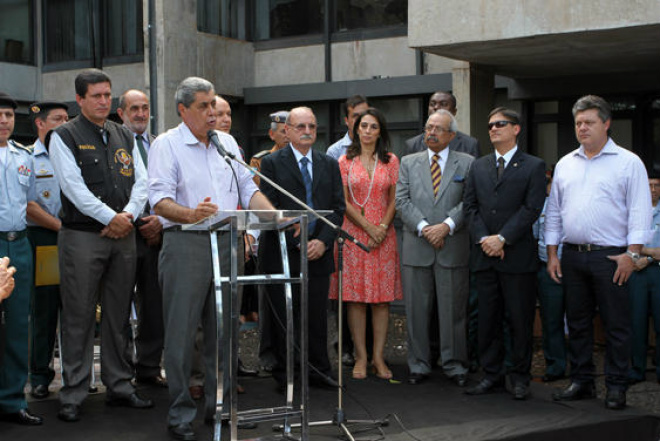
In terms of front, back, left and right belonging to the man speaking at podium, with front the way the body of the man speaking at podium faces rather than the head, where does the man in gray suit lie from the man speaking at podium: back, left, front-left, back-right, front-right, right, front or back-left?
left

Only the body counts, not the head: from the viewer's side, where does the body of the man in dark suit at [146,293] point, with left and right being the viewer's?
facing the viewer and to the right of the viewer

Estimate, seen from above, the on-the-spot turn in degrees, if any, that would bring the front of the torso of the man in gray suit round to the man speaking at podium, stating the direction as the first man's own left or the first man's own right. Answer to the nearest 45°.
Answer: approximately 45° to the first man's own right

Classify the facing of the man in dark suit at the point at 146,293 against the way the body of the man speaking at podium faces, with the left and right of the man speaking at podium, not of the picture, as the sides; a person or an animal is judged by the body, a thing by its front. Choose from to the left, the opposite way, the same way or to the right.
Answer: the same way

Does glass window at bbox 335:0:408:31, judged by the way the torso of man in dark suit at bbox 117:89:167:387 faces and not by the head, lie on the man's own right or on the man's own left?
on the man's own left

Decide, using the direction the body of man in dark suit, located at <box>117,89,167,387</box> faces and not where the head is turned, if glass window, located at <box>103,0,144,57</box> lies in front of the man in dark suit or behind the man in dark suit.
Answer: behind

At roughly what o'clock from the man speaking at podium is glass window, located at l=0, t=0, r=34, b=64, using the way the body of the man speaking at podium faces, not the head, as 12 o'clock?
The glass window is roughly at 7 o'clock from the man speaking at podium.

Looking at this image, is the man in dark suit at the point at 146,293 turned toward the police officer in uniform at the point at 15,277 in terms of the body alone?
no

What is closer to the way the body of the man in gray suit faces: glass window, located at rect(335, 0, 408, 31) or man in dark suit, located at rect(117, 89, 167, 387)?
the man in dark suit

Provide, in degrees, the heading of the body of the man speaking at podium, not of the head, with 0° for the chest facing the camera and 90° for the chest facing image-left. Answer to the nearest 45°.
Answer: approximately 315°

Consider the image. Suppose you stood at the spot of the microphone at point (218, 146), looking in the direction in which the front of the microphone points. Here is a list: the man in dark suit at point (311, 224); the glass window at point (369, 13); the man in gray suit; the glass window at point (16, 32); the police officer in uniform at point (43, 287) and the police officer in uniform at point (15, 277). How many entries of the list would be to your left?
0

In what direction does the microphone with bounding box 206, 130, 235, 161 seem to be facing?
to the viewer's left

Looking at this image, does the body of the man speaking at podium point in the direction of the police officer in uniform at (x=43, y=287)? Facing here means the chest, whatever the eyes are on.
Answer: no

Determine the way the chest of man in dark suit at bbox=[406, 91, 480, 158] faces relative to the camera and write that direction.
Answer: toward the camera

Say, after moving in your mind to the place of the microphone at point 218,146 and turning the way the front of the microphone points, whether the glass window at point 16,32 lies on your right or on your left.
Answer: on your right

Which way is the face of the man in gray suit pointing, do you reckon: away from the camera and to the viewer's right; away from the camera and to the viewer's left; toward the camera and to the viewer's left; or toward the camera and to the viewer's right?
toward the camera and to the viewer's left

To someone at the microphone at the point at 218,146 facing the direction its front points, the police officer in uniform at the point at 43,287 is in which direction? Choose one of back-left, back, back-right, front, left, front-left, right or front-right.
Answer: front-right

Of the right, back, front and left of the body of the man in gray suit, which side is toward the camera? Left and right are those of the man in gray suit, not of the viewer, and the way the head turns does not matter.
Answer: front
